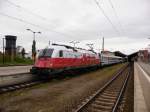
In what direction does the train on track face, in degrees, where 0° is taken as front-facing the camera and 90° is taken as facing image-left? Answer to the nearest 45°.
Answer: approximately 45°
